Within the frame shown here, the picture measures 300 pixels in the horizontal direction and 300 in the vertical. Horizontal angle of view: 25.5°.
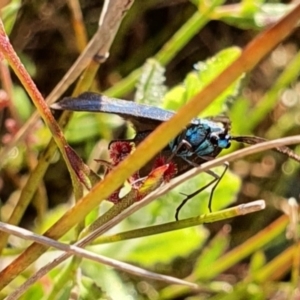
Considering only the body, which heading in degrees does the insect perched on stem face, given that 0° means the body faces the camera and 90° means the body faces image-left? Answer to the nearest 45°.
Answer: approximately 270°

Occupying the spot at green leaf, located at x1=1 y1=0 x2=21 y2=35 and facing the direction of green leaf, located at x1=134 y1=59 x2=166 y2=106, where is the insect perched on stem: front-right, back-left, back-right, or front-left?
front-right
